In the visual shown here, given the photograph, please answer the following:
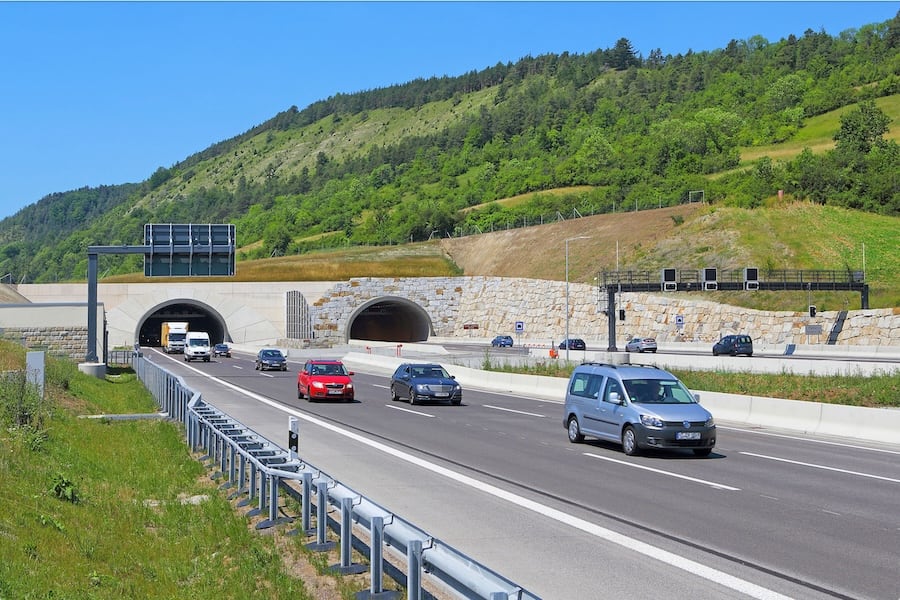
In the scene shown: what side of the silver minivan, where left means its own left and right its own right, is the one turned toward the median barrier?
left

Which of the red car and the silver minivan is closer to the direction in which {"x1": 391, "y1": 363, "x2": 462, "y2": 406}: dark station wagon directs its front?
the silver minivan

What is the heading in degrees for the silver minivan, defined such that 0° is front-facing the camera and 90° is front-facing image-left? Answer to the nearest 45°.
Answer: approximately 315°

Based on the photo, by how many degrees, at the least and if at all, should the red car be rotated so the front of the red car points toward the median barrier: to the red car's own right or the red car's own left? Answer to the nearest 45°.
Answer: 0° — it already faces it

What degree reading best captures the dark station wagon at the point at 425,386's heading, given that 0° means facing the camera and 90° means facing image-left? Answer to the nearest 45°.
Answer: approximately 315°

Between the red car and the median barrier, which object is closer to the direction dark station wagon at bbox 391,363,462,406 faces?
the median barrier
